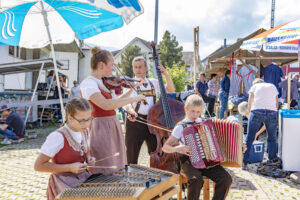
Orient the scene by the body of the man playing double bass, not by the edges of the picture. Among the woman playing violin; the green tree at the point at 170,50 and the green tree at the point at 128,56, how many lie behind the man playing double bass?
2

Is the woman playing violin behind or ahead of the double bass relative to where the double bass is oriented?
ahead

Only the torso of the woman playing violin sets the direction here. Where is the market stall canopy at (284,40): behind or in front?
in front

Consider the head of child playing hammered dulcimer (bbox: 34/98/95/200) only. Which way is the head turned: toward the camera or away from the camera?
toward the camera

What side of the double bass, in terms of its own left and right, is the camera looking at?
front

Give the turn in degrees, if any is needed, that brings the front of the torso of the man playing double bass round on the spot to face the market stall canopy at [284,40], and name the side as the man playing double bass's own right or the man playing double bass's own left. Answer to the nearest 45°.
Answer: approximately 135° to the man playing double bass's own left

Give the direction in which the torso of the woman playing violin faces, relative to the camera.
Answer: to the viewer's right

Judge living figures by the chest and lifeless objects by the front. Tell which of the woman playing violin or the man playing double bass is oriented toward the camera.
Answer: the man playing double bass

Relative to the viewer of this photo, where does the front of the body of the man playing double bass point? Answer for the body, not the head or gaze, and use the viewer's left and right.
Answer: facing the viewer

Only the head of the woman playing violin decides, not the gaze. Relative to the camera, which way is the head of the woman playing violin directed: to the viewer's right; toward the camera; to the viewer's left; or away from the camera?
to the viewer's right

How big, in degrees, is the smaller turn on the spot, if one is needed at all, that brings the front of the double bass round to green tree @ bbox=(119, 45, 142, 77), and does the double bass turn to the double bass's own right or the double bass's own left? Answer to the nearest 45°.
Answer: approximately 180°

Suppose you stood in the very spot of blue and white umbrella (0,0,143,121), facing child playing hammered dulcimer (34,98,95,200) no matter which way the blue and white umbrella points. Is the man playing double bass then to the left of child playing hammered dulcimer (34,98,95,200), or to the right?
left
